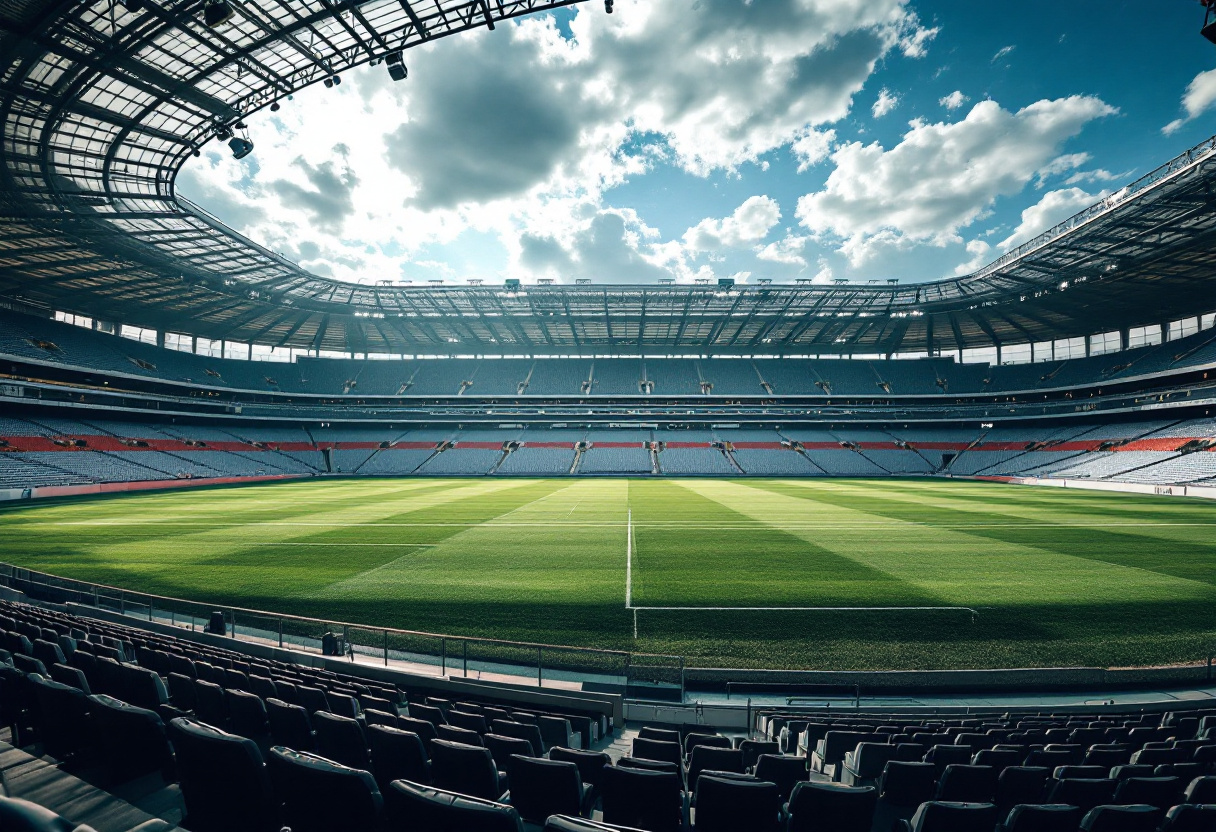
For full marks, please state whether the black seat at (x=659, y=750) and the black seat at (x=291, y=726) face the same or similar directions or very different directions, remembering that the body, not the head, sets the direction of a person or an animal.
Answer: same or similar directions

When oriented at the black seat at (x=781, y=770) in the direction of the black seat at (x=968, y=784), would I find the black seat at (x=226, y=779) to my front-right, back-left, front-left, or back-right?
back-right

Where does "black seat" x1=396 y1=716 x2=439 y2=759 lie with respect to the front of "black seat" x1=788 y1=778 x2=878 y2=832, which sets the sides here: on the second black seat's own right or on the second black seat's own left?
on the second black seat's own left

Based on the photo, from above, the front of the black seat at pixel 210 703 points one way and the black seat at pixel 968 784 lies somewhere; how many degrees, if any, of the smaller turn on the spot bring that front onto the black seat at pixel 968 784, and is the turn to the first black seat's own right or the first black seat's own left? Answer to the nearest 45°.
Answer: approximately 90° to the first black seat's own right

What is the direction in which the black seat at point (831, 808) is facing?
away from the camera

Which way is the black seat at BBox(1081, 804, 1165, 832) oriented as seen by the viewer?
away from the camera

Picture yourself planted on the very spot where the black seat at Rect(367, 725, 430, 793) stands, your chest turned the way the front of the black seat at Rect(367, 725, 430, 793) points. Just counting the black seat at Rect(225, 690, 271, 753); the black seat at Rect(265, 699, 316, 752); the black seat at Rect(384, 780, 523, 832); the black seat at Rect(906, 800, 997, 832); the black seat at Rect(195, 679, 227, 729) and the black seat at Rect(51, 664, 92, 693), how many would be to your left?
4

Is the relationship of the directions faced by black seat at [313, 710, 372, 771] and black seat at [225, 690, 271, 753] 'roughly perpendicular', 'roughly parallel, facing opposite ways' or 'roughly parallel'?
roughly parallel

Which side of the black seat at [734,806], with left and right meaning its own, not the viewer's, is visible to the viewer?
back

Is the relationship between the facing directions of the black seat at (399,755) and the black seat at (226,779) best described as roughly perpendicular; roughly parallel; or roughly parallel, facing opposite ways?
roughly parallel

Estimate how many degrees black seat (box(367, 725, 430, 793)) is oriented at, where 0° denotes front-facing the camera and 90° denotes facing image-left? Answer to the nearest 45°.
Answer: approximately 225°

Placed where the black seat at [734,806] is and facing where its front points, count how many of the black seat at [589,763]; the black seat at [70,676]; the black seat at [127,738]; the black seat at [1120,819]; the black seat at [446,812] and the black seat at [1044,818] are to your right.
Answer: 2

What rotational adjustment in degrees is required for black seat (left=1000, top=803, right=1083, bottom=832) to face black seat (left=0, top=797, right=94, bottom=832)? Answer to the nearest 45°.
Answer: approximately 135° to its left

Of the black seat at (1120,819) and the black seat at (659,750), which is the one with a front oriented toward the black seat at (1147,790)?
the black seat at (1120,819)

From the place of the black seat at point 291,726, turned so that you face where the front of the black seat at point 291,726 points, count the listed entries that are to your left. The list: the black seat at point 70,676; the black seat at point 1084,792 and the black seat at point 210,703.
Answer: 2

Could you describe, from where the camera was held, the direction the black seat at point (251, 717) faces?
facing away from the viewer and to the right of the viewer
